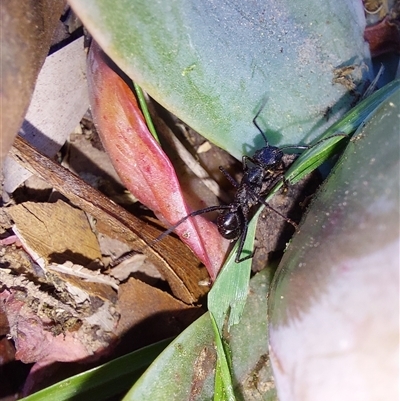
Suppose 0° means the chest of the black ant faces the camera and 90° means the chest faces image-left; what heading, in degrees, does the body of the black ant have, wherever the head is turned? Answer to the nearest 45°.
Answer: approximately 225°
